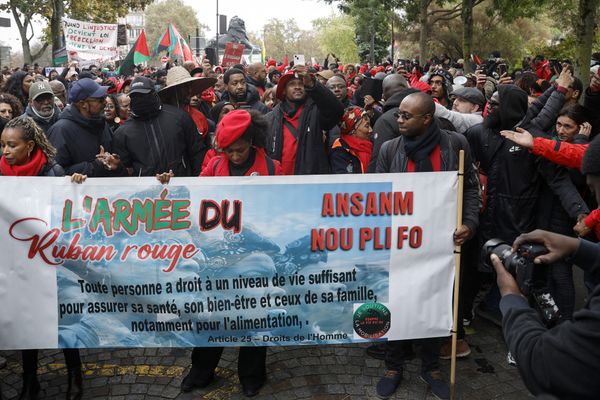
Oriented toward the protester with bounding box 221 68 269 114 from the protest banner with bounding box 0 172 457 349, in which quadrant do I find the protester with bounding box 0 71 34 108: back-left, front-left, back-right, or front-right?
front-left

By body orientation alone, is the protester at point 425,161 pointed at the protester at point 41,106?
no

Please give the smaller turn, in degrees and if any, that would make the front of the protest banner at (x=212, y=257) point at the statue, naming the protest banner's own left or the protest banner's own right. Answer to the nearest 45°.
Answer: approximately 180°

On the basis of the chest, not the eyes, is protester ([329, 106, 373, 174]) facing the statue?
no

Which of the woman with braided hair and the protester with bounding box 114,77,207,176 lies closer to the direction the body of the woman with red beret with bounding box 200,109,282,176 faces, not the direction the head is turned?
the woman with braided hair

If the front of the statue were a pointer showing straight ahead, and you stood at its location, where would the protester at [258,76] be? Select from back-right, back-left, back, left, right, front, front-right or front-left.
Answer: front

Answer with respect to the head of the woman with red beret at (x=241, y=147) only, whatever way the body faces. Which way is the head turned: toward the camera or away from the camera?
toward the camera

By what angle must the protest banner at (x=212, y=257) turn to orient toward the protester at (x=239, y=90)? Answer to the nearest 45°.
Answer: approximately 180°

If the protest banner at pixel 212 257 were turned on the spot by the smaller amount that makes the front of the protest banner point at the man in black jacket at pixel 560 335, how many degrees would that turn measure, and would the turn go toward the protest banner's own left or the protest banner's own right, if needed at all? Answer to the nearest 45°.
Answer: approximately 45° to the protest banner's own left

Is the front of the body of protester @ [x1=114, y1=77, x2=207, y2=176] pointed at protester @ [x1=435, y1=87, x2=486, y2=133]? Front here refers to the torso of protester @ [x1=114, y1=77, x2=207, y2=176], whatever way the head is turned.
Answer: no

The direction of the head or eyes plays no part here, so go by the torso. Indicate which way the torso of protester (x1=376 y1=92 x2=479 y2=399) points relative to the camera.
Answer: toward the camera

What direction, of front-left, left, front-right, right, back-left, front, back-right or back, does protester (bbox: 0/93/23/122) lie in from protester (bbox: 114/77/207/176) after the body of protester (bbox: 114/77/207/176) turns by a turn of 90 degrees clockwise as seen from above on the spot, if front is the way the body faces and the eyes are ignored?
front-right

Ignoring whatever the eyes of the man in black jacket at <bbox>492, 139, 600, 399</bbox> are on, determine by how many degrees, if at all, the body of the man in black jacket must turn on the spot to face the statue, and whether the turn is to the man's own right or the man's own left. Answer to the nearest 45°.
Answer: approximately 45° to the man's own right

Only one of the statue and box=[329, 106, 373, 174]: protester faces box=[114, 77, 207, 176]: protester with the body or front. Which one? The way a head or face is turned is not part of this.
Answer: the statue
